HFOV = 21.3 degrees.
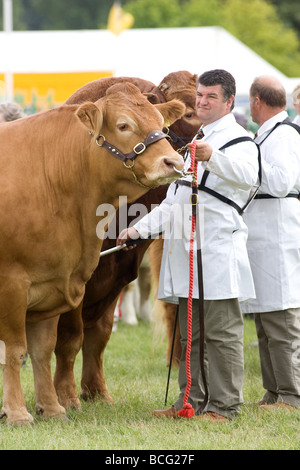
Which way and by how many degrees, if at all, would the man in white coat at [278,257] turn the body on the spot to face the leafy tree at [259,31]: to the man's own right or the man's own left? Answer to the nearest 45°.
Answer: approximately 45° to the man's own right

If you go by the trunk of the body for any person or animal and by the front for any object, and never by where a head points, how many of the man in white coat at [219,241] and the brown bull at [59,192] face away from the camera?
0

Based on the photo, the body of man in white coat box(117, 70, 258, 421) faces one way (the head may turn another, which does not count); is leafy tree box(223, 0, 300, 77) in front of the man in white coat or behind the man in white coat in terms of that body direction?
behind

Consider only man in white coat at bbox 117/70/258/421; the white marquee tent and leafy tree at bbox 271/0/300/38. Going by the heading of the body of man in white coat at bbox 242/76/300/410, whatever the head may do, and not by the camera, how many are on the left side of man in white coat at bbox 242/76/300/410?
1

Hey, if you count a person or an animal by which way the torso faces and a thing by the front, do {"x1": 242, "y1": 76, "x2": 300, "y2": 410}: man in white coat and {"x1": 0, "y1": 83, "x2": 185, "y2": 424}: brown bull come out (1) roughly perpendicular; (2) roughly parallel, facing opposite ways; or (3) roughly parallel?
roughly parallel, facing opposite ways

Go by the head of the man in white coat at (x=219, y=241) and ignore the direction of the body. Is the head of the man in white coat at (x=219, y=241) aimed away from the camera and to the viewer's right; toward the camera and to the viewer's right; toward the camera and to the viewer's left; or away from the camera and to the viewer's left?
toward the camera and to the viewer's left

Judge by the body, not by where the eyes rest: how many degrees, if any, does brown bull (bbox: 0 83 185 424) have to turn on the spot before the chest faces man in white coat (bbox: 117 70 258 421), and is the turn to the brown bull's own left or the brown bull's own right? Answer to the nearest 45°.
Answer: approximately 45° to the brown bull's own left

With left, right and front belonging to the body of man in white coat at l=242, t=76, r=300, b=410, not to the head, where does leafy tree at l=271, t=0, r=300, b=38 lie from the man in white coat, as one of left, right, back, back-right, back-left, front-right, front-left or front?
front-right

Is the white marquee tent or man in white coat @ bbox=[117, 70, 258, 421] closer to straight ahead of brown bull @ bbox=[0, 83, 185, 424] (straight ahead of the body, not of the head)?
the man in white coat
